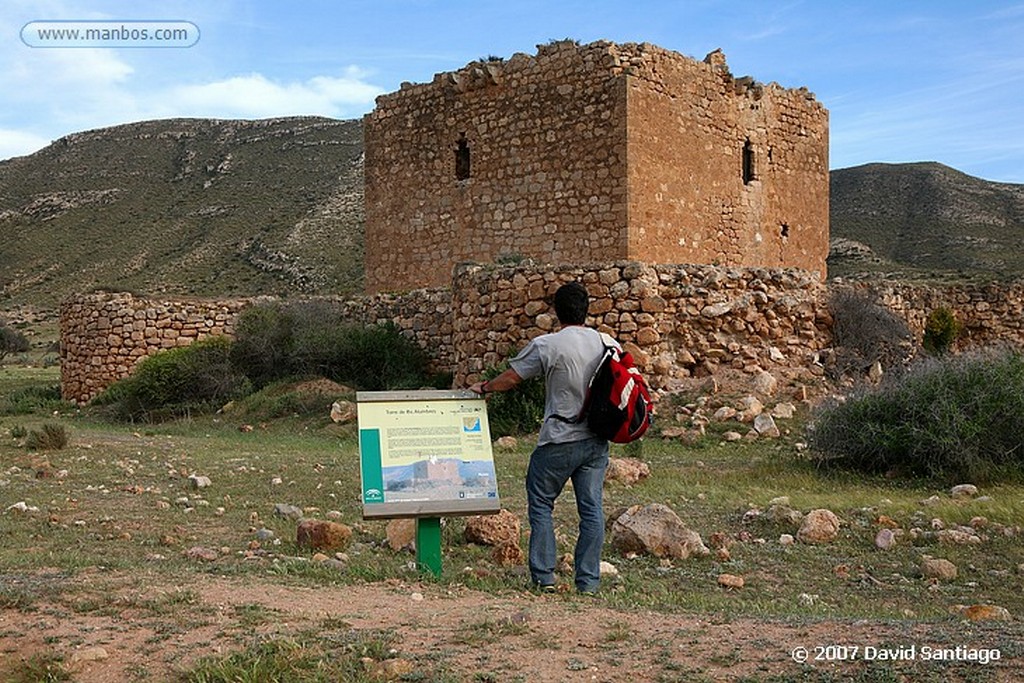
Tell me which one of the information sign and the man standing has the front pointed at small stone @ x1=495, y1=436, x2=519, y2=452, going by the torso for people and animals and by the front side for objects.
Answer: the man standing

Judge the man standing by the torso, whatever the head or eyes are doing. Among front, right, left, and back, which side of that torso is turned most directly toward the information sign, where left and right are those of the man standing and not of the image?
left

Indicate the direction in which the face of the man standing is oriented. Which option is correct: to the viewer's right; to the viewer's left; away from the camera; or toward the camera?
away from the camera

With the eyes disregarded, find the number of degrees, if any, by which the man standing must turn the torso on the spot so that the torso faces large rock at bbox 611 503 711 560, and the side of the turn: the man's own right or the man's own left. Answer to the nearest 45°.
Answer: approximately 45° to the man's own right

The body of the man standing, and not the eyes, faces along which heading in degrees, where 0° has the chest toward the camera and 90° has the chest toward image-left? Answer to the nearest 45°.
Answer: approximately 180°

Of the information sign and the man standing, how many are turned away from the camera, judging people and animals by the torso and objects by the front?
1

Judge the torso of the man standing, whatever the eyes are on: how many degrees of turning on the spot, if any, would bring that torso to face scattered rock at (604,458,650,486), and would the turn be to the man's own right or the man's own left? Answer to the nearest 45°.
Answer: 0° — they already face it

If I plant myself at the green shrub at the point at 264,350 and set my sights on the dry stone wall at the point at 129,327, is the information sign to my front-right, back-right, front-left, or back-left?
back-left

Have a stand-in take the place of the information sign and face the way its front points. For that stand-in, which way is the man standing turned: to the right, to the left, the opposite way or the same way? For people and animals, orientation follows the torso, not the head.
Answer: the opposite way

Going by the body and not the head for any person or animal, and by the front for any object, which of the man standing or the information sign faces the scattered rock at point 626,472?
the man standing

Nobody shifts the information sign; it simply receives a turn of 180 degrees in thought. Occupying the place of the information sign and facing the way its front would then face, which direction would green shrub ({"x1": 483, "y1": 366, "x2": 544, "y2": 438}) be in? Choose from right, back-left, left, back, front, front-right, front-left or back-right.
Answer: front

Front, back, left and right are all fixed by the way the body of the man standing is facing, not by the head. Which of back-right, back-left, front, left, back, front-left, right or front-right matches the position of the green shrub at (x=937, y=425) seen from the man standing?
front-right

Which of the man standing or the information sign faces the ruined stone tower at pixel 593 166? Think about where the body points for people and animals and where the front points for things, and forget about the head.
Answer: the man standing

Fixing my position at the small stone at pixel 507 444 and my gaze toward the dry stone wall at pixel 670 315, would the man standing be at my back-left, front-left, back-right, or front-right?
back-right

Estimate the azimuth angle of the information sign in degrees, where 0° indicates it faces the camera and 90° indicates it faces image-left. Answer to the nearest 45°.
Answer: approximately 0°
